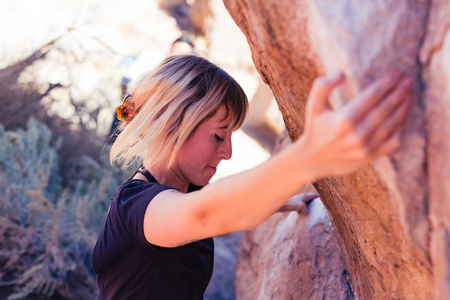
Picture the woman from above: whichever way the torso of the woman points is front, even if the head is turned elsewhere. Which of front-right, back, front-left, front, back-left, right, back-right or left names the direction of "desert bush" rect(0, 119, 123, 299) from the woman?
back-left

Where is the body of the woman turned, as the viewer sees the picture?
to the viewer's right
